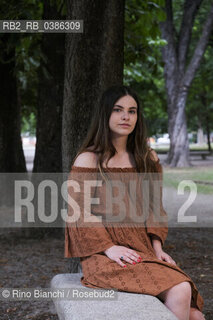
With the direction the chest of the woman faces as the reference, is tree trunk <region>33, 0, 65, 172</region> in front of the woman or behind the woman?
behind

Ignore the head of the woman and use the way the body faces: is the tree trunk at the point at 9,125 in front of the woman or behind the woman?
behind

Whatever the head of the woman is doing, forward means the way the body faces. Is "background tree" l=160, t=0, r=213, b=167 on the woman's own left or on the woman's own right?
on the woman's own left

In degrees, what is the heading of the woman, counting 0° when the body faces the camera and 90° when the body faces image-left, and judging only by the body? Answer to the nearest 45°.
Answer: approximately 315°

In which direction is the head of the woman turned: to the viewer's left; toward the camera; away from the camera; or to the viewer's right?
toward the camera
